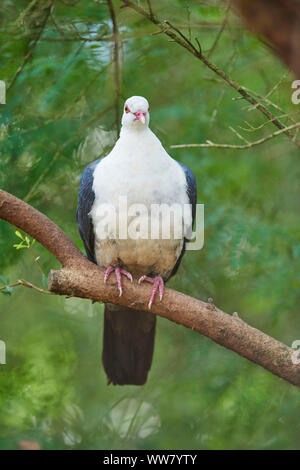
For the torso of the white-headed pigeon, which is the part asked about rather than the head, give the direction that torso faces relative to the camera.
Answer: toward the camera

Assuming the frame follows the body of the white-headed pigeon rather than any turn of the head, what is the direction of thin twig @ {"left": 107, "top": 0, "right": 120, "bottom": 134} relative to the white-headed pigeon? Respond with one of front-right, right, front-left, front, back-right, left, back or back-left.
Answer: back
